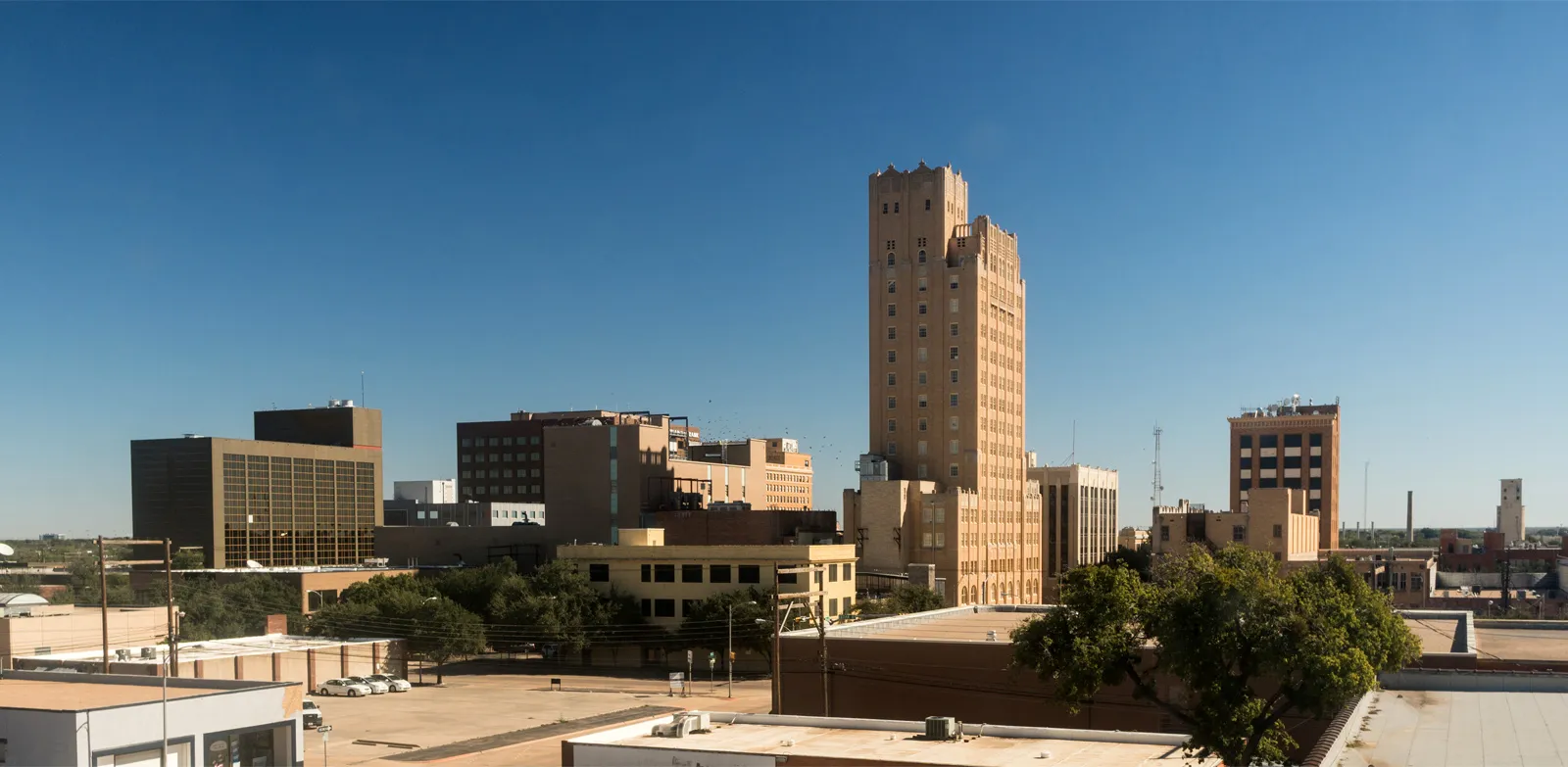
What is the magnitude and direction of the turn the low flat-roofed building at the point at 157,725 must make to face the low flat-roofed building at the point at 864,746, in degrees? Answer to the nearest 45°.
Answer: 0° — it already faces it

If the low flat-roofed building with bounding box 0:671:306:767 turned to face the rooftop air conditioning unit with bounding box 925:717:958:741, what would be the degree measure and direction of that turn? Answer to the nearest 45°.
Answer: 0° — it already faces it
